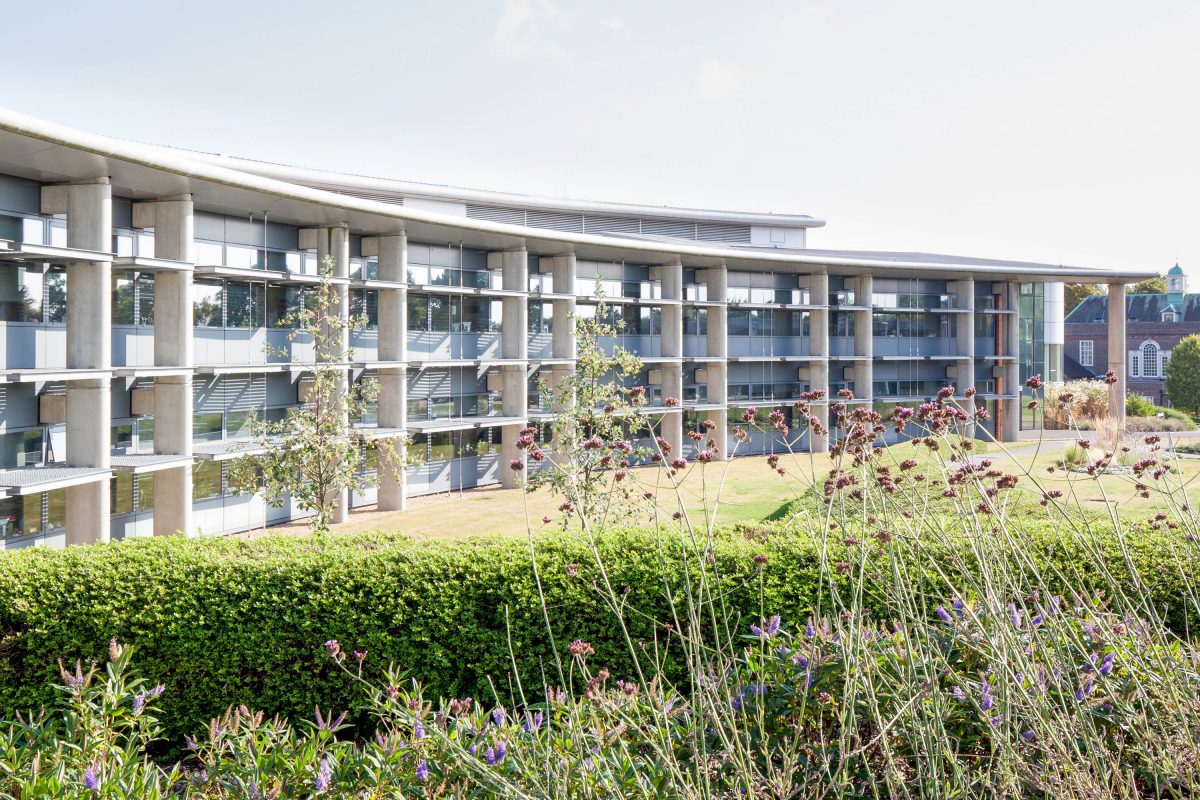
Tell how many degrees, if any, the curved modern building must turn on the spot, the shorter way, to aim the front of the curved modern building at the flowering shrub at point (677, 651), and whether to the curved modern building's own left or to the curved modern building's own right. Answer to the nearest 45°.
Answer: approximately 45° to the curved modern building's own right

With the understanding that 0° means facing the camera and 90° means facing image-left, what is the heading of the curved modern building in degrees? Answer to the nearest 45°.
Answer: approximately 315°
